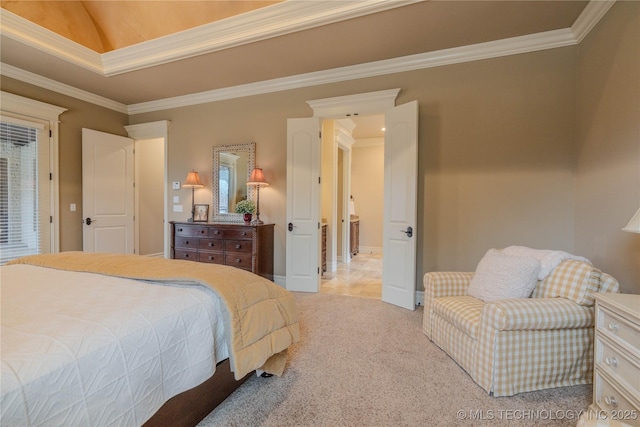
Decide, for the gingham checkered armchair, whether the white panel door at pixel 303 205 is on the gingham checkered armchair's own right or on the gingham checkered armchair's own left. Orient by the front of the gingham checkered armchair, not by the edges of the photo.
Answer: on the gingham checkered armchair's own right

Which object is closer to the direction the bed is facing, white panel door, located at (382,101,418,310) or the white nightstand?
the white panel door

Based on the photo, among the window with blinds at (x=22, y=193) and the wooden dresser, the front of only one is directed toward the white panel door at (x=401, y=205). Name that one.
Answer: the window with blinds

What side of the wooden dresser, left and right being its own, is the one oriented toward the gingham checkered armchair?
left

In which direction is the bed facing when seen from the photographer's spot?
facing away from the viewer and to the right of the viewer

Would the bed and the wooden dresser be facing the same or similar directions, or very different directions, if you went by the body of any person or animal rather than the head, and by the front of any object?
very different directions

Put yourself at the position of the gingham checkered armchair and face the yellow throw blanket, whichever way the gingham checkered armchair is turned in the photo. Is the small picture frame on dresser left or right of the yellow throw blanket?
right

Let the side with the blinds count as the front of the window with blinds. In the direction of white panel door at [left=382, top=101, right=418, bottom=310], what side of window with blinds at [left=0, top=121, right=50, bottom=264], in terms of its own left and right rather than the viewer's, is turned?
front
